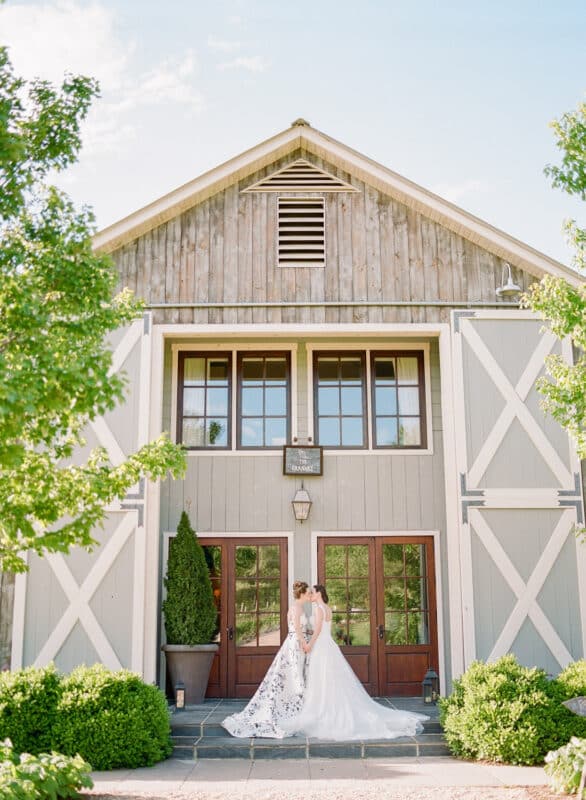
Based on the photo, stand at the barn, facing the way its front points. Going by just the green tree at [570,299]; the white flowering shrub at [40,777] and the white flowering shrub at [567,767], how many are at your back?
0

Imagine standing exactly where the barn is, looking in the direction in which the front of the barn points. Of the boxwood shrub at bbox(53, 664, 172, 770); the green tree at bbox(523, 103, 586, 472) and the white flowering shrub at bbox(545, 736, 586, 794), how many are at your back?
0

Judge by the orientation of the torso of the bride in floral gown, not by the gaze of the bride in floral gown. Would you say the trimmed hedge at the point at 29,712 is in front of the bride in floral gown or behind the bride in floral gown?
behind

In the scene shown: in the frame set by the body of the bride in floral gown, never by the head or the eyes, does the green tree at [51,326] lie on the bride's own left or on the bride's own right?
on the bride's own right

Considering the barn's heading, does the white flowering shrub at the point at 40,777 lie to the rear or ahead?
ahead

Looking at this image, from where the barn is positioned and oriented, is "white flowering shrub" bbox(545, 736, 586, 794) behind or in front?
in front

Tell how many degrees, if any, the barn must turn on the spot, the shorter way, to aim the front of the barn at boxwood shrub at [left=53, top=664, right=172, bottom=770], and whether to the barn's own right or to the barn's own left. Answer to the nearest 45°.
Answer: approximately 45° to the barn's own right

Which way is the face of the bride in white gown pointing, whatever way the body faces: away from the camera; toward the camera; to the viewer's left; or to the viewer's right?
to the viewer's left

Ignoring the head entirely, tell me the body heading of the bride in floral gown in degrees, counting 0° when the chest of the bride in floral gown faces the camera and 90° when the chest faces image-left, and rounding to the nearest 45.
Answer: approximately 270°

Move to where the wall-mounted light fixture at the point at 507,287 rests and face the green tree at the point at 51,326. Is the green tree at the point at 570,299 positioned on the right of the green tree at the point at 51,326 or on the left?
left

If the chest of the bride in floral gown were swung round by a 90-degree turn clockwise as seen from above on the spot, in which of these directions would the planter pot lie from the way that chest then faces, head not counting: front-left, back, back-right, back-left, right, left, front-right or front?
back-right

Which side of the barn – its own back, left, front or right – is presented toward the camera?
front

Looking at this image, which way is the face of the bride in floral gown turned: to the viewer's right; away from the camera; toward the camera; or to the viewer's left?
to the viewer's right
